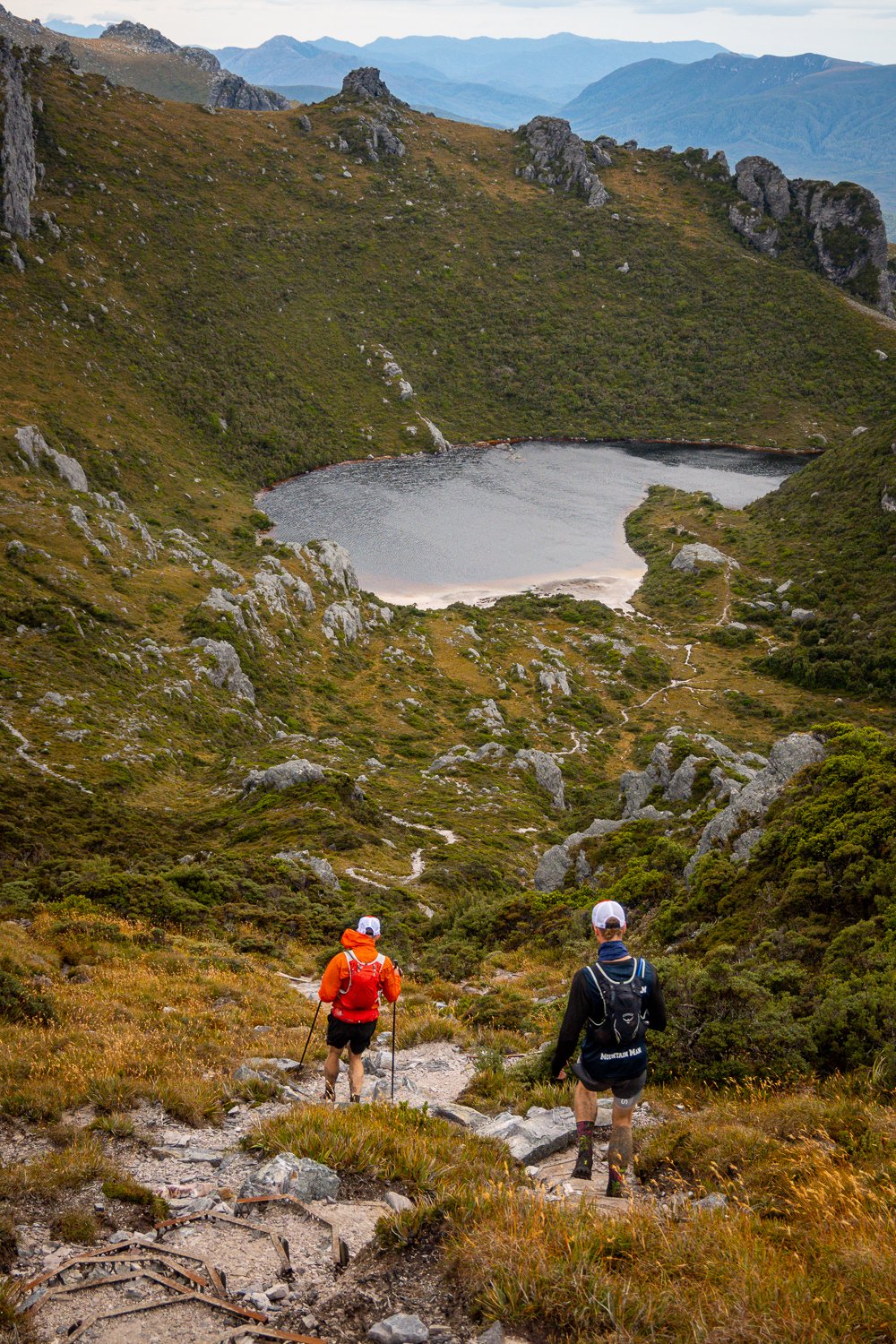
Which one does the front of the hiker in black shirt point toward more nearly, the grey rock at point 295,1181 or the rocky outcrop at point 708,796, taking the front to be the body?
the rocky outcrop

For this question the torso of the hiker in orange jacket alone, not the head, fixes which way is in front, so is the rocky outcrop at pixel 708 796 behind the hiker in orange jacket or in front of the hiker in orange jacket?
in front

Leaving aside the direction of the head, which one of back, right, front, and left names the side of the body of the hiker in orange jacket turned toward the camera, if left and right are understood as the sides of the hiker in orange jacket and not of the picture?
back

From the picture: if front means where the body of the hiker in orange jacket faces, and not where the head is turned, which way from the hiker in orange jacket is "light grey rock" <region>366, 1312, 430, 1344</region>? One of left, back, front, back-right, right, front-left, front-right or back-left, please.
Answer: back

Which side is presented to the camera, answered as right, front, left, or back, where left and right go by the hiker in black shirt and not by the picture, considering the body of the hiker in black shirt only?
back

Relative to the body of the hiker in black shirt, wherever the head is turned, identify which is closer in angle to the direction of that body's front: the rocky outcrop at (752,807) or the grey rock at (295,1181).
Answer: the rocky outcrop

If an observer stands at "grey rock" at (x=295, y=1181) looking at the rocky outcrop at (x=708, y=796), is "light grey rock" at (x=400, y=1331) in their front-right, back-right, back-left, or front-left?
back-right

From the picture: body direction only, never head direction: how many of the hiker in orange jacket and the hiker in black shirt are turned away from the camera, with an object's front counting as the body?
2

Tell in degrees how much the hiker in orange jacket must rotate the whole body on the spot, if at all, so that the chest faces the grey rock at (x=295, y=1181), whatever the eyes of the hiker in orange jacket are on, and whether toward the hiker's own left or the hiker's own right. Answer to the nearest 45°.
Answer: approximately 180°

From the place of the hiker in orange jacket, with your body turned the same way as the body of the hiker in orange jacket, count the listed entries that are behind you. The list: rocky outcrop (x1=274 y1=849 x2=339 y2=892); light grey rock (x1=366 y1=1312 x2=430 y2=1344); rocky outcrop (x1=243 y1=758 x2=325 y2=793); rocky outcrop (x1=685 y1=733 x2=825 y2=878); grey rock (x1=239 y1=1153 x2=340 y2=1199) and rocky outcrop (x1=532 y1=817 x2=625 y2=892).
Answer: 2
